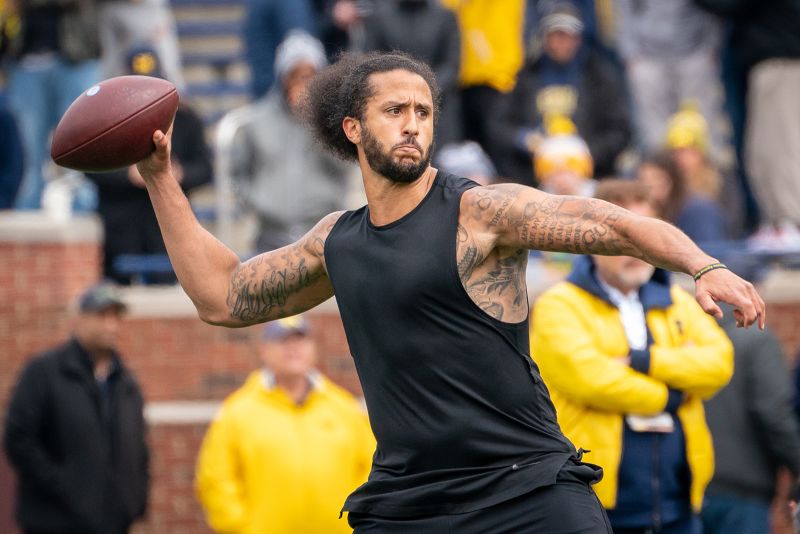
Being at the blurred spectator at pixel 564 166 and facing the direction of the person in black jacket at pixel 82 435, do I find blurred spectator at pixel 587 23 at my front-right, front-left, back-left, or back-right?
back-right

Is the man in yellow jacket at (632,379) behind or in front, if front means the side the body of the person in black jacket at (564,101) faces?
in front

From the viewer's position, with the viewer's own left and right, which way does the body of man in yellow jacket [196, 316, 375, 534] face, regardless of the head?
facing the viewer

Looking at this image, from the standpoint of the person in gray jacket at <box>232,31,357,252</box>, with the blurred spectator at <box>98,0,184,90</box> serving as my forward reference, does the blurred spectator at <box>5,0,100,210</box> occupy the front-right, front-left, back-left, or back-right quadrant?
front-left

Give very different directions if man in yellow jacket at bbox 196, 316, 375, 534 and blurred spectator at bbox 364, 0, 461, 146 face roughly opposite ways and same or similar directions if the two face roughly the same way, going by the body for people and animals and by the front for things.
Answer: same or similar directions

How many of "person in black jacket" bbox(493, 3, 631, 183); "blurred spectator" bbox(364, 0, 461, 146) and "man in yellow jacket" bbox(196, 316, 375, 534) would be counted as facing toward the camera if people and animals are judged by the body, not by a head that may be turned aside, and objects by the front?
3

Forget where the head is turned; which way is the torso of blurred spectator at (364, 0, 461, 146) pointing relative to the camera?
toward the camera

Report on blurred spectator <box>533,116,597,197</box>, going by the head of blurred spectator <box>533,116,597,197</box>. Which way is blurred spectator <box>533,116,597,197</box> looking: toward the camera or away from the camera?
toward the camera

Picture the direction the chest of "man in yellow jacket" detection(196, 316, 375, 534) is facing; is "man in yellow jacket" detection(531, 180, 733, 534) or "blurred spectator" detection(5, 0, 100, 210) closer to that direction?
the man in yellow jacket

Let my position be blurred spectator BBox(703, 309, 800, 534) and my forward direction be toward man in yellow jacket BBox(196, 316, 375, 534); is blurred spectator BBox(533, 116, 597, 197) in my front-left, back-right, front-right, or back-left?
front-right

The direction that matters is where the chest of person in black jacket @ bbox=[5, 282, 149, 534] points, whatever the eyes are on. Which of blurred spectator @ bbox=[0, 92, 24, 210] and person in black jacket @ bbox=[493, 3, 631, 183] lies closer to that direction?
the person in black jacket

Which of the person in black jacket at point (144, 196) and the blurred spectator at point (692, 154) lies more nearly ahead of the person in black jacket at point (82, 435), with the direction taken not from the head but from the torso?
the blurred spectator

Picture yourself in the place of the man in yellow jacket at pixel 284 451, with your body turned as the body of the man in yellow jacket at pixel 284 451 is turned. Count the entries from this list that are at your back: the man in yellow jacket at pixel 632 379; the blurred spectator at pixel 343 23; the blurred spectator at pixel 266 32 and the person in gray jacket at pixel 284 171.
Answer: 3

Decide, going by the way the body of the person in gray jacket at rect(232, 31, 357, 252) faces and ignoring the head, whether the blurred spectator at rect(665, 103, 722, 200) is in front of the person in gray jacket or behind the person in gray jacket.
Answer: in front

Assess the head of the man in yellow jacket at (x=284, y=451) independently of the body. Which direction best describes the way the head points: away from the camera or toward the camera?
toward the camera

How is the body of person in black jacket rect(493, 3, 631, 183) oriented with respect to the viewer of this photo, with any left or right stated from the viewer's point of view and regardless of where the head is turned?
facing the viewer

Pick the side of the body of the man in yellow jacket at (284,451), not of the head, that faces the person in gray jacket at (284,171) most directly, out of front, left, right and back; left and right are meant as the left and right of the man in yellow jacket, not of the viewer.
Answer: back
